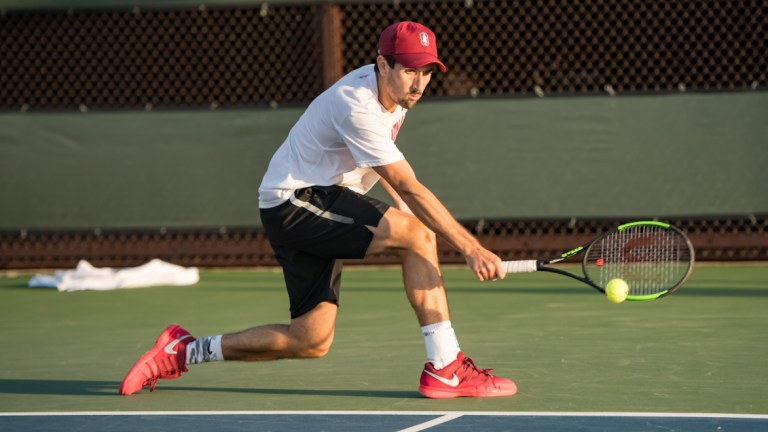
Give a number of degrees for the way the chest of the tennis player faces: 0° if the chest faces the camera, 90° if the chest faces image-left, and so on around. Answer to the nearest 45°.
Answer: approximately 270°
